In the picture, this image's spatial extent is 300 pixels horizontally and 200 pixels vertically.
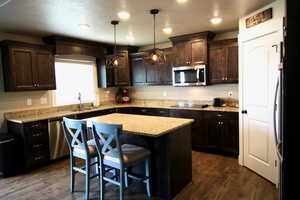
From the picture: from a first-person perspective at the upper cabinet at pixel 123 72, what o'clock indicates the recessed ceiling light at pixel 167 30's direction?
The recessed ceiling light is roughly at 11 o'clock from the upper cabinet.

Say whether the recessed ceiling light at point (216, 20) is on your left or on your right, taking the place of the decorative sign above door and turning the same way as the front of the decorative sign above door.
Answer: on your right

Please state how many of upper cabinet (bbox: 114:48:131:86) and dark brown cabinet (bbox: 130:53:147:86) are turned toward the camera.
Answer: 2

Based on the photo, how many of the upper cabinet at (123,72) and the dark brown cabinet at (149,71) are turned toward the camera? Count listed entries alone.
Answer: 2

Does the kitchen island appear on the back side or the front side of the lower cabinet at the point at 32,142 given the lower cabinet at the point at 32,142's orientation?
on the front side

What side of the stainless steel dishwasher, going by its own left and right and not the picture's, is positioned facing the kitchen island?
front

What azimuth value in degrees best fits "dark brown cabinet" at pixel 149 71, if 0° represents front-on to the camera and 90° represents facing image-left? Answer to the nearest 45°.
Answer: approximately 0°

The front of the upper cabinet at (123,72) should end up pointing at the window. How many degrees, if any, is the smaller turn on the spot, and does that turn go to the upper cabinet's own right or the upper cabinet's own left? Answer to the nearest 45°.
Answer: approximately 45° to the upper cabinet's own right

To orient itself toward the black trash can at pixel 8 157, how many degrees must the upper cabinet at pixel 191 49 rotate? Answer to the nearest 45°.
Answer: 0° — it already faces it

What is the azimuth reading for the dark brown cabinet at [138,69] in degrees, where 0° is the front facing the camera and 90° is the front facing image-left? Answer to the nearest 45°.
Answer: approximately 0°
